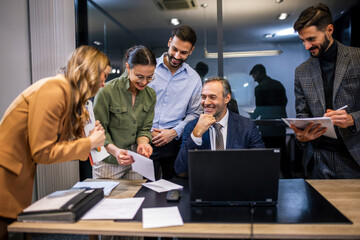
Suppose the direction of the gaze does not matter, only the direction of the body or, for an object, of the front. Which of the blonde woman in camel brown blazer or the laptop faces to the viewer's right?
the blonde woman in camel brown blazer

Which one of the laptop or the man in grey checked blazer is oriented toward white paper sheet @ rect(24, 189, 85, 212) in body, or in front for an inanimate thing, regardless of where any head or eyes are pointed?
the man in grey checked blazer

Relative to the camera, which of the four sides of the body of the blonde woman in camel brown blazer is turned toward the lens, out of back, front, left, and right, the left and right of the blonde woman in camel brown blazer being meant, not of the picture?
right

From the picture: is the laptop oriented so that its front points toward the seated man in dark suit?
yes

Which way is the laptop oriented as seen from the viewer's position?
away from the camera

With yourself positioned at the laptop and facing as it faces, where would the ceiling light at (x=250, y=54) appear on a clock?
The ceiling light is roughly at 12 o'clock from the laptop.

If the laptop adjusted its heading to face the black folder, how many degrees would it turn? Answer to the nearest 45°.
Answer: approximately 90° to its left

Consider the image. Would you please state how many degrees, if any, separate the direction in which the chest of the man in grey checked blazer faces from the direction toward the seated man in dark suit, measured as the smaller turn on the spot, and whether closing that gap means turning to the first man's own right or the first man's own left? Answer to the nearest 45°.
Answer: approximately 45° to the first man's own right

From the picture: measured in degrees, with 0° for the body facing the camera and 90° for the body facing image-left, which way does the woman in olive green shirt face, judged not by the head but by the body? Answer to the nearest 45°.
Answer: approximately 315°
